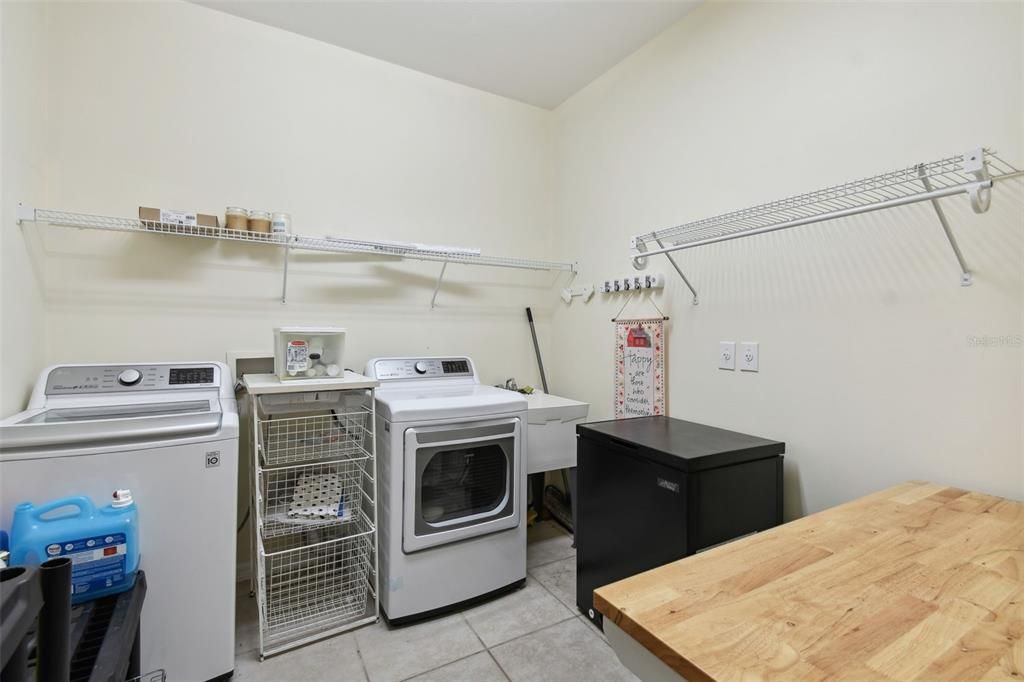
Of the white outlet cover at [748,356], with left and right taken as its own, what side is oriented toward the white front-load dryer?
front

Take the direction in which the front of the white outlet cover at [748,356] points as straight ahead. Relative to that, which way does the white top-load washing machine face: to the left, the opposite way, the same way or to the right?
to the left

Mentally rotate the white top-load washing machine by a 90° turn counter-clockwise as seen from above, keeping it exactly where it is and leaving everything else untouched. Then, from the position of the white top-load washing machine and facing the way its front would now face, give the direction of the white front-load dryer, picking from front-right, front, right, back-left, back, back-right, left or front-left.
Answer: front

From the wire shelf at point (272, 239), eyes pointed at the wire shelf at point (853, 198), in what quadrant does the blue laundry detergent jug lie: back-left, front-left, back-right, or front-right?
front-right

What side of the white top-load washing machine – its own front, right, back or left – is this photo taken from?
front

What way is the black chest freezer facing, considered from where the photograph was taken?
facing the viewer and to the left of the viewer

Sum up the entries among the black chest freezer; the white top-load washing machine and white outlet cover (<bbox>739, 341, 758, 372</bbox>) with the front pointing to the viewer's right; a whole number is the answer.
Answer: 0

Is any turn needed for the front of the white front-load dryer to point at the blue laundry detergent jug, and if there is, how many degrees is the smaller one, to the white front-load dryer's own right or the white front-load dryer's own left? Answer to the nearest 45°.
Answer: approximately 90° to the white front-load dryer's own right
